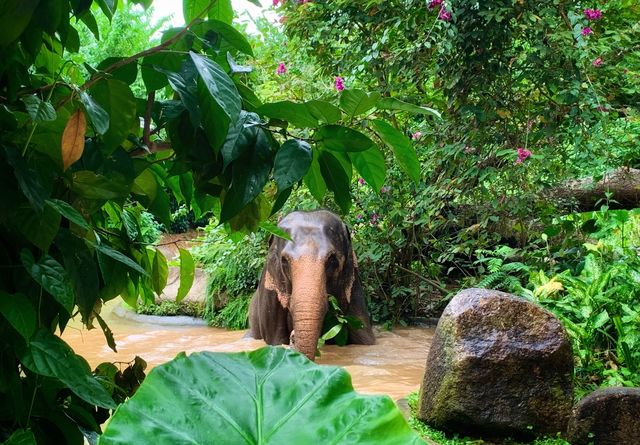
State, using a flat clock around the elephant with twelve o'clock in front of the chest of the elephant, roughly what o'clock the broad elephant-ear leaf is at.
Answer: The broad elephant-ear leaf is roughly at 12 o'clock from the elephant.

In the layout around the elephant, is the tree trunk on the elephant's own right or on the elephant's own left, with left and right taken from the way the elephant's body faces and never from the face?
on the elephant's own left

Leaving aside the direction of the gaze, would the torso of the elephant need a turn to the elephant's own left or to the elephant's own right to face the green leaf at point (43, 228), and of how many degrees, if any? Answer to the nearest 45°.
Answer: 0° — it already faces it

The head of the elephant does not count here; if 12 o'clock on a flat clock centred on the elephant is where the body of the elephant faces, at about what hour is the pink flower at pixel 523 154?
The pink flower is roughly at 8 o'clock from the elephant.

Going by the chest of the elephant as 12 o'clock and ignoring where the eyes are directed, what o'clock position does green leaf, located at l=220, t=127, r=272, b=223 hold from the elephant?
The green leaf is roughly at 12 o'clock from the elephant.

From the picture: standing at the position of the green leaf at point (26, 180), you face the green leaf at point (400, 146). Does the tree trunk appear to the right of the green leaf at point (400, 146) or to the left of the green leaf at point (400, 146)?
left

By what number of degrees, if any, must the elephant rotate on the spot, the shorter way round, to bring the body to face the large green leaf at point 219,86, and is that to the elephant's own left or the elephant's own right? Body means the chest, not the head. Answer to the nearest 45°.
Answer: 0° — it already faces it

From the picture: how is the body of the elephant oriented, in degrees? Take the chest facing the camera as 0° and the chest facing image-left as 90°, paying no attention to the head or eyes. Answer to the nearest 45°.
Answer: approximately 0°
